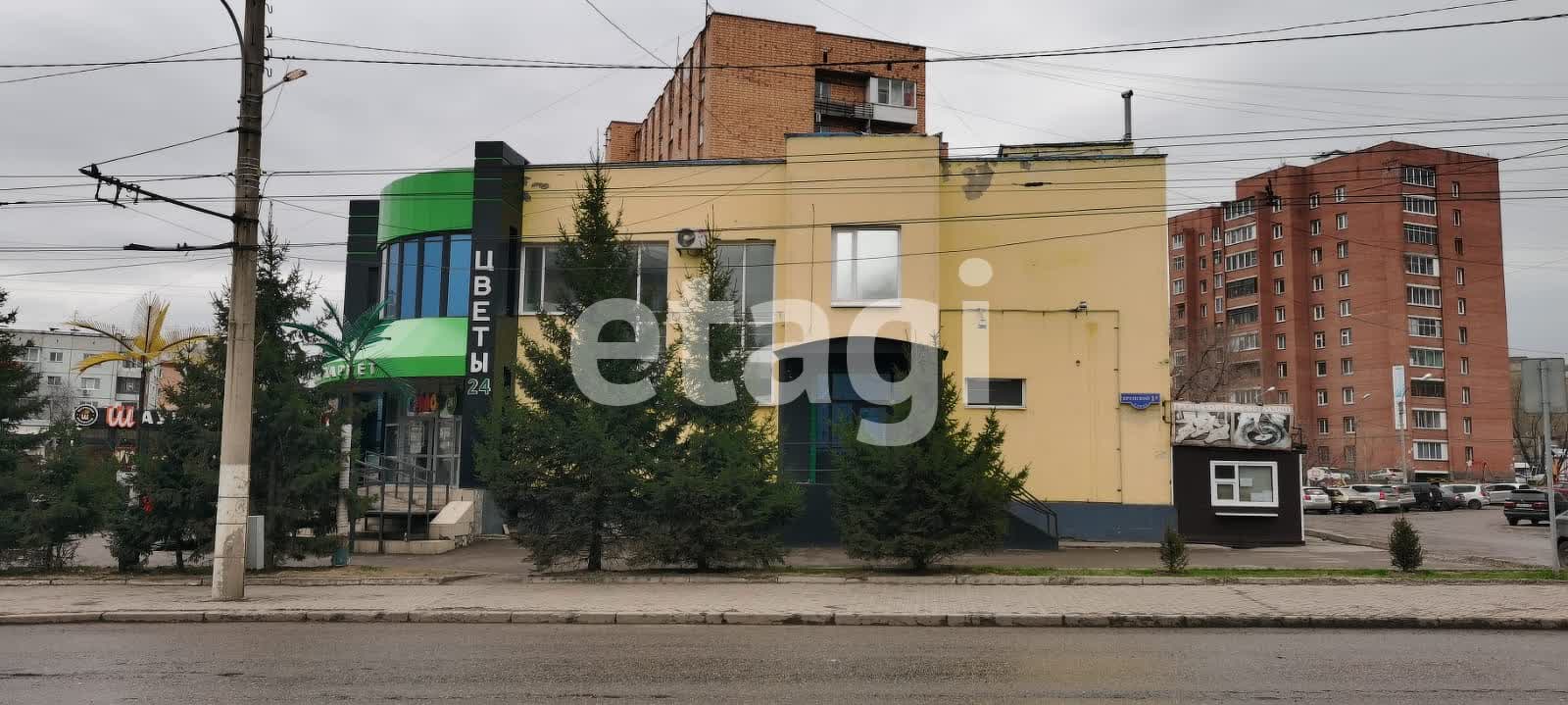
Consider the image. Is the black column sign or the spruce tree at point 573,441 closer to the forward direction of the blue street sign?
the spruce tree

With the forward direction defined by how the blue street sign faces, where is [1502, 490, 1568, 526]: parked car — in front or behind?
behind

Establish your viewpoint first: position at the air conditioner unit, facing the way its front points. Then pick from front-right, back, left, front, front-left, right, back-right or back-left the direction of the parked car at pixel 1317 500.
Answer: back-left

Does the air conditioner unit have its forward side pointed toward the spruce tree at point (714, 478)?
yes

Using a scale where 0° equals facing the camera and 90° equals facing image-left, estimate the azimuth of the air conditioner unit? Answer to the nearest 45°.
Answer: approximately 0°

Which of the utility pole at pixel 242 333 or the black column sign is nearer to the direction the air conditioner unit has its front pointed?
the utility pole

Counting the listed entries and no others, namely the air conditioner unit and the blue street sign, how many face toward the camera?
2

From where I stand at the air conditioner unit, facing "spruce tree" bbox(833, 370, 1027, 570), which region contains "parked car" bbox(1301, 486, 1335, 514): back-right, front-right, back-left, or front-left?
back-left

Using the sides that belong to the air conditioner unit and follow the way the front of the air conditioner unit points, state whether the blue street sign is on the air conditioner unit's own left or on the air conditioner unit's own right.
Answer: on the air conditioner unit's own left

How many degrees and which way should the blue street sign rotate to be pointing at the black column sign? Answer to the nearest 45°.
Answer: approximately 90° to its right
